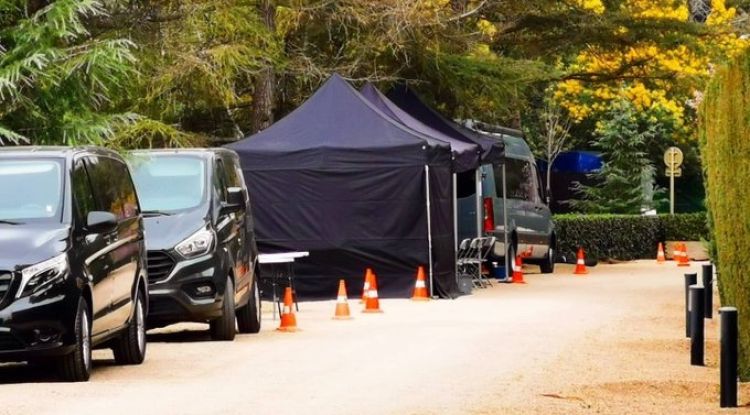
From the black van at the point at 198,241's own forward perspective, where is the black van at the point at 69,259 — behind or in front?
in front

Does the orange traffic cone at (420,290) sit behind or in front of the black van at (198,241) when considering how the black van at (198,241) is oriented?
behind

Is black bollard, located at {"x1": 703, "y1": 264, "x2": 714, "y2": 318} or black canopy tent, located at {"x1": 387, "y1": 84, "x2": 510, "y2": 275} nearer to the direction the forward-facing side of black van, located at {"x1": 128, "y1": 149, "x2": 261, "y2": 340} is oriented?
the black bollard

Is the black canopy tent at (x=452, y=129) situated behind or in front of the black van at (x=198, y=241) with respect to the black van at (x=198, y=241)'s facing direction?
behind

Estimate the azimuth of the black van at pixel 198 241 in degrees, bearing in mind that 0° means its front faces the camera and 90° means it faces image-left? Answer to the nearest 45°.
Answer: approximately 0°

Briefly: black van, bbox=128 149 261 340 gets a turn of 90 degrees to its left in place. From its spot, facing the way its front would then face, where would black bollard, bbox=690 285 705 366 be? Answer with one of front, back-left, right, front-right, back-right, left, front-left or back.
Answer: front-right

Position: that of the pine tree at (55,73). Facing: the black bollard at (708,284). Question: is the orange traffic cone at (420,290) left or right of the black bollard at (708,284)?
left

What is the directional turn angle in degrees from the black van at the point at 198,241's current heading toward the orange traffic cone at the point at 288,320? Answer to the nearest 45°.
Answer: approximately 135° to its left

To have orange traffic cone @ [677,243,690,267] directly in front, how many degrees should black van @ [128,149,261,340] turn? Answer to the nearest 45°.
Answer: approximately 135° to its left
